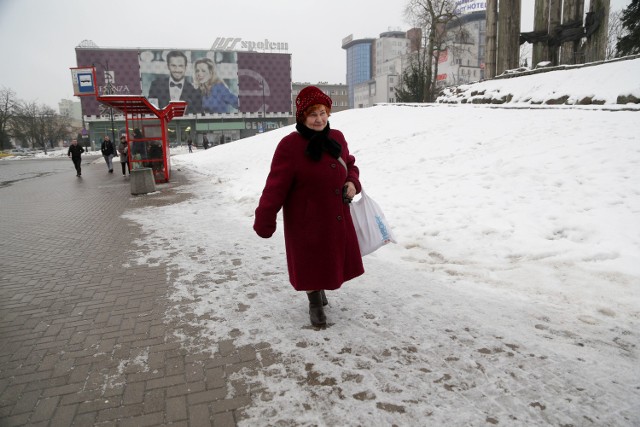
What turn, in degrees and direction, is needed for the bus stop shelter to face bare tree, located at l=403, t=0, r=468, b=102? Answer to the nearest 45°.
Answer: approximately 135° to its right

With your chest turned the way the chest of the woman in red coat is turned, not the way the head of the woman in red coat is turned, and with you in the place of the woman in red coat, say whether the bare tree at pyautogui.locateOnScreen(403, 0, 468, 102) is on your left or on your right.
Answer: on your left

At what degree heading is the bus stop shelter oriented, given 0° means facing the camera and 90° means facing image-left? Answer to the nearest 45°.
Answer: approximately 90°

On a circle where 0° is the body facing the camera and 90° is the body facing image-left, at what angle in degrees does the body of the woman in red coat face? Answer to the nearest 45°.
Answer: approximately 315°

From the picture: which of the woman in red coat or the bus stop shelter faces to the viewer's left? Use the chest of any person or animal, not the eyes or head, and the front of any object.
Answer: the bus stop shelter

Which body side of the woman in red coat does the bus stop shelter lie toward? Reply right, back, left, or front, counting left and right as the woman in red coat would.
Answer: back

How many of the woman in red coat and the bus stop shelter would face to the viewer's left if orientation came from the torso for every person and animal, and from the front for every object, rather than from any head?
1

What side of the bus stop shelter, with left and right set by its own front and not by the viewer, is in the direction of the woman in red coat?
left
